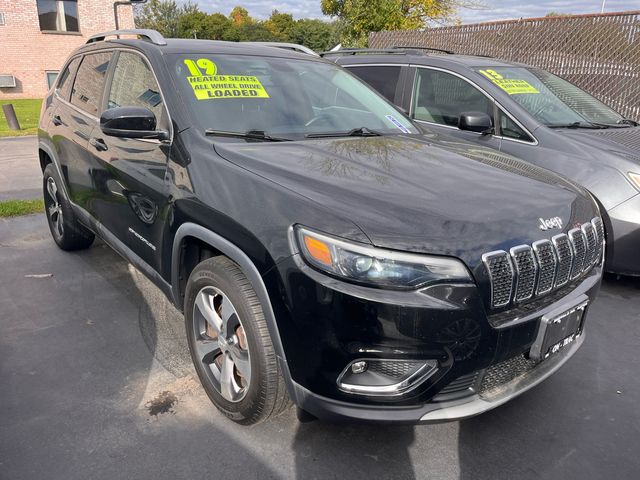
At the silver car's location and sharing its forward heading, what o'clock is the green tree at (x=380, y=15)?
The green tree is roughly at 7 o'clock from the silver car.

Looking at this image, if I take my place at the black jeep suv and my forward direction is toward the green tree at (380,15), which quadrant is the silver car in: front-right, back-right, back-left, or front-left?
front-right

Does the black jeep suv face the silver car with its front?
no

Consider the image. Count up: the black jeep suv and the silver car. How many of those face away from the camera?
0

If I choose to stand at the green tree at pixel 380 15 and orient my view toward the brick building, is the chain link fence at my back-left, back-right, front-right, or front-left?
front-left

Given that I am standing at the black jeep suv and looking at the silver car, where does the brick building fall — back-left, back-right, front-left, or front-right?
front-left

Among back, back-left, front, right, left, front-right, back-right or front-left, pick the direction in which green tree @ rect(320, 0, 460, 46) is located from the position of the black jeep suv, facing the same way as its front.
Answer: back-left

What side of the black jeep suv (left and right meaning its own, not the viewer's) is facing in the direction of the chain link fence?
left

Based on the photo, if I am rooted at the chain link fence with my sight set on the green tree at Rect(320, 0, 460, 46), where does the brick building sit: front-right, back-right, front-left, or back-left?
front-left

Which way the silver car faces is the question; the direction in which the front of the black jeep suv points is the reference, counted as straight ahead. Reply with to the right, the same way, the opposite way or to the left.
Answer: the same way

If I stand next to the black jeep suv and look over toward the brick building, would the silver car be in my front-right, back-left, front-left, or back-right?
front-right

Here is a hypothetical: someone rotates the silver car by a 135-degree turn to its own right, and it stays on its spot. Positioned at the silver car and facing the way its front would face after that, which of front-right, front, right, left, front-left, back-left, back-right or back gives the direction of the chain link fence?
right

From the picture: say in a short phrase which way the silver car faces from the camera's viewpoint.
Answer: facing the viewer and to the right of the viewer

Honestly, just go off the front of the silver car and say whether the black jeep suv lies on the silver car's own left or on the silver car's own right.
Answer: on the silver car's own right

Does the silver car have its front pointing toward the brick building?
no
